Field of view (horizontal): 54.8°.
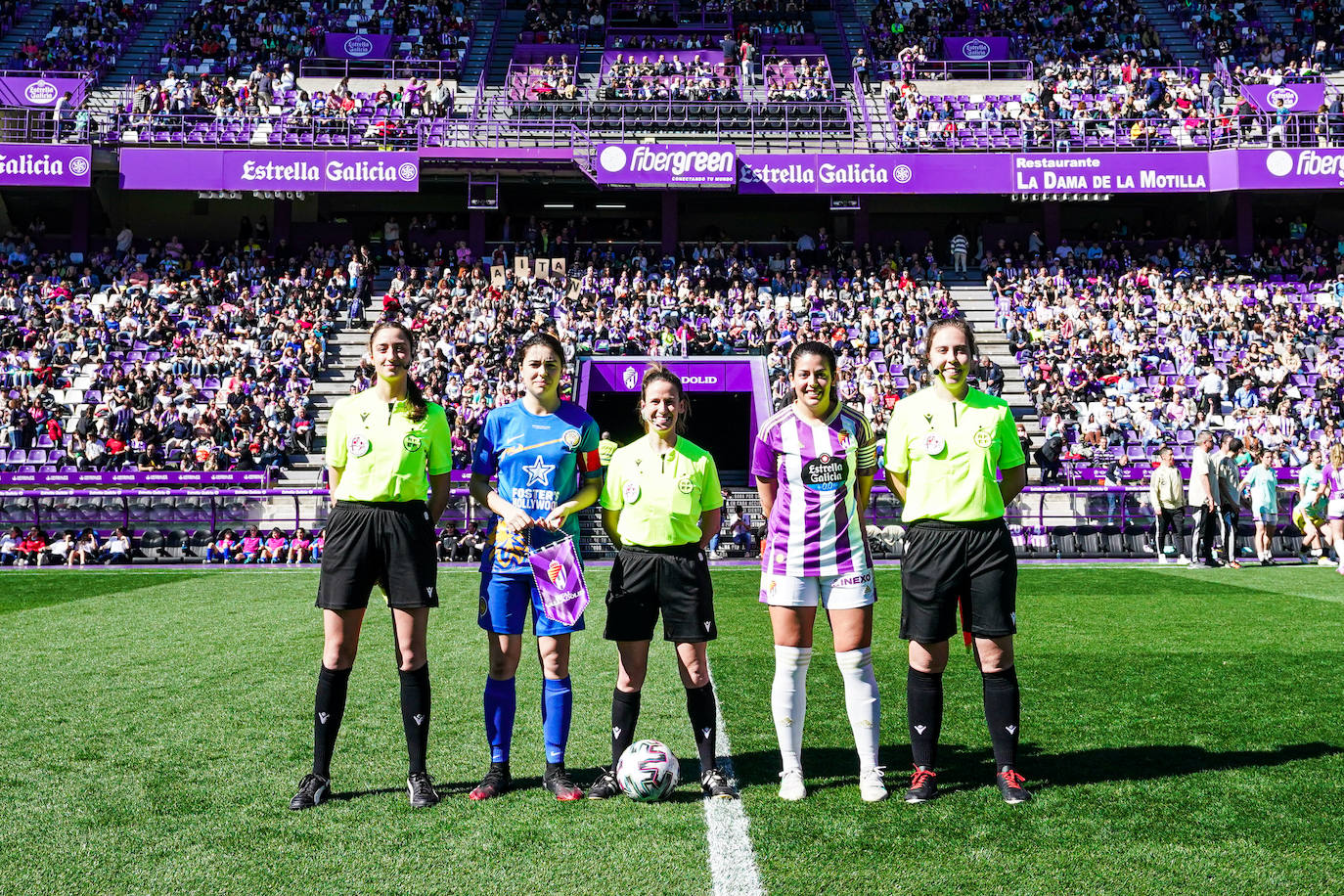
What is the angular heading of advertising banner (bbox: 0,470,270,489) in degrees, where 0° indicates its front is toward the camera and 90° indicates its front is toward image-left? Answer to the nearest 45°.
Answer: approximately 0°

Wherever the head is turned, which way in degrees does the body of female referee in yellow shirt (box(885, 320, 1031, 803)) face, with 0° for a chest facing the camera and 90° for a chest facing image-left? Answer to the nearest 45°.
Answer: approximately 0°

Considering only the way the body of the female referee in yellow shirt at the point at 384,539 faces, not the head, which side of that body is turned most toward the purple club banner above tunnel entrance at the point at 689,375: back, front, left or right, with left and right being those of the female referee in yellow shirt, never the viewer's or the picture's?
back

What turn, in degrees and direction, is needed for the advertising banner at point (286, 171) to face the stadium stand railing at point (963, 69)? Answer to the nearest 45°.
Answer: approximately 90° to its left

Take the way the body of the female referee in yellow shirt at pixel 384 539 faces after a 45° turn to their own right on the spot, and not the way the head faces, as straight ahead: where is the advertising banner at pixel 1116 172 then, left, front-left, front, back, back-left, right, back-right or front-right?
back

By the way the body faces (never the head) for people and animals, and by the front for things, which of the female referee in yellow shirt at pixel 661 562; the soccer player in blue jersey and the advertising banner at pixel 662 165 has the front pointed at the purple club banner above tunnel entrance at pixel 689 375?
the advertising banner at pixel 662 165

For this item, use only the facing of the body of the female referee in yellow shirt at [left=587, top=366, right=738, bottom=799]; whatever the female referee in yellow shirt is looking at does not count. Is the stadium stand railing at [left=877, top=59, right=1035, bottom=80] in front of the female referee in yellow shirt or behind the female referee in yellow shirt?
behind

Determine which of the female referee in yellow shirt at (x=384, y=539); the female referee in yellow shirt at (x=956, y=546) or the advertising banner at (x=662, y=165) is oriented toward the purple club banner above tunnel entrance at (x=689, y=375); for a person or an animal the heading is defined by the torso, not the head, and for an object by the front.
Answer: the advertising banner at (x=662, y=165)

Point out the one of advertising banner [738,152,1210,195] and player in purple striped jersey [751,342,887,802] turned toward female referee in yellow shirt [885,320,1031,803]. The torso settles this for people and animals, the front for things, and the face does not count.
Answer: the advertising banner

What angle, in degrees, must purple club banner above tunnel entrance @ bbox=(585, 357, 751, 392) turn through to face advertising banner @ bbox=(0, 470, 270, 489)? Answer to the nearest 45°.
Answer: approximately 90° to its right

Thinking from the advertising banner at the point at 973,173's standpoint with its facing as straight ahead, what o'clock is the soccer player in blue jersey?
The soccer player in blue jersey is roughly at 12 o'clock from the advertising banner.
